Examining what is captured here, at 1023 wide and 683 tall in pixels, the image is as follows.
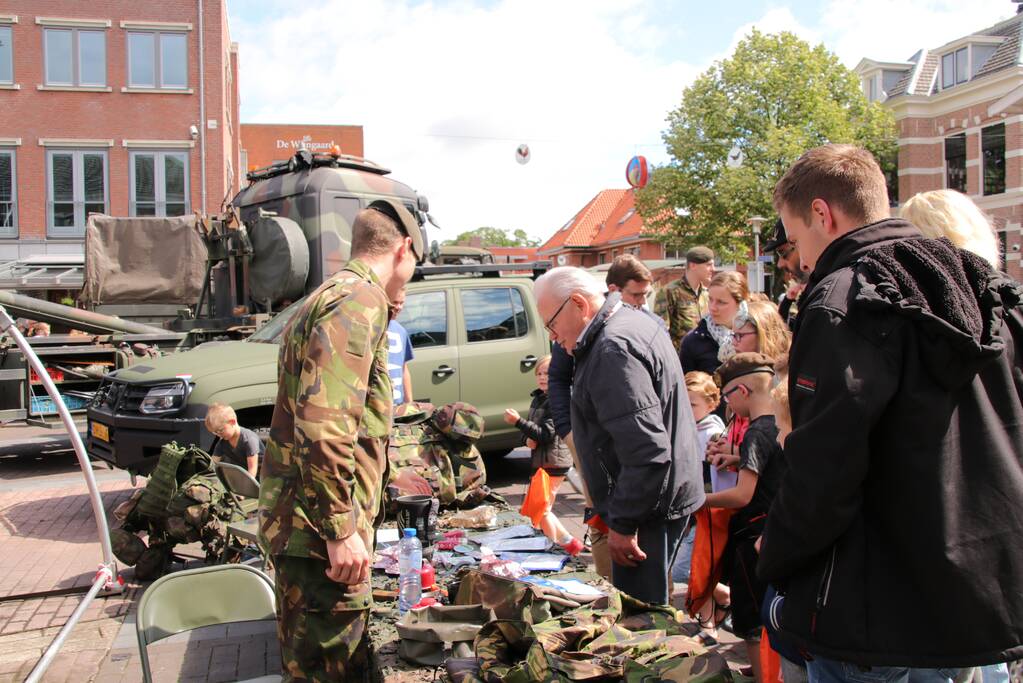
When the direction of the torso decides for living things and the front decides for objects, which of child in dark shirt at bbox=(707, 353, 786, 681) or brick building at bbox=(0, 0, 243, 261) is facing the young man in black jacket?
the brick building

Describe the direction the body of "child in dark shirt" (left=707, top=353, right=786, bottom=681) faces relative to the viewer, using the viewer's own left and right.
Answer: facing to the left of the viewer

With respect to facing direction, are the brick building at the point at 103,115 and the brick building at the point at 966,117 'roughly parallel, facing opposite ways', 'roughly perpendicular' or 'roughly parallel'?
roughly perpendicular

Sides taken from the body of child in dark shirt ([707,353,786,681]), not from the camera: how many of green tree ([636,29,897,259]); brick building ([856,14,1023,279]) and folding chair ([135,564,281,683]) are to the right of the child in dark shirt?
2

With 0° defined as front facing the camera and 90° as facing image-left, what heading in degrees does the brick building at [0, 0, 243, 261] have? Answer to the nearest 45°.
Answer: approximately 0°

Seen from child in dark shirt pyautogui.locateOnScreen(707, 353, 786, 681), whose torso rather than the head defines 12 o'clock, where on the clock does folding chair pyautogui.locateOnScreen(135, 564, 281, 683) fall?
The folding chair is roughly at 11 o'clock from the child in dark shirt.

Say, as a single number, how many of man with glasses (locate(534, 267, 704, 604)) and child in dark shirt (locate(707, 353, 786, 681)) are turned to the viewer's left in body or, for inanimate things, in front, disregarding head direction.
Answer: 2

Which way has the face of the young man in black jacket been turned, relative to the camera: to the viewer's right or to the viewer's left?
to the viewer's left
